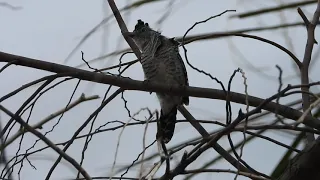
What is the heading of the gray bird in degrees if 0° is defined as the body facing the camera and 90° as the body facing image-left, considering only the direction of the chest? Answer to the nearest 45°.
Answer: approximately 45°
